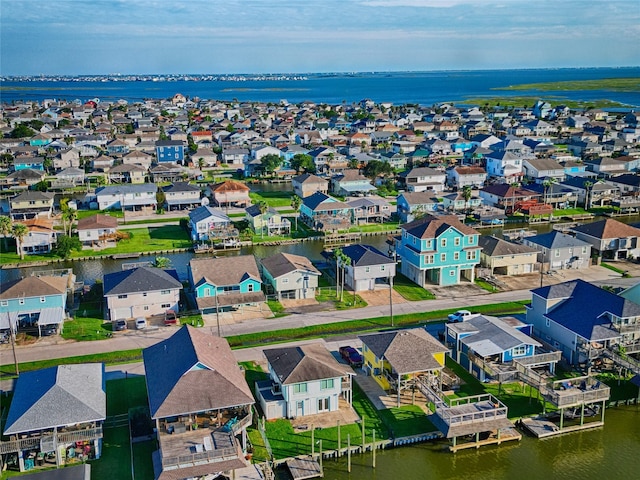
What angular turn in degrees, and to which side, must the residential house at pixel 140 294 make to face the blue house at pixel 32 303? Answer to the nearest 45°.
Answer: approximately 90° to its right

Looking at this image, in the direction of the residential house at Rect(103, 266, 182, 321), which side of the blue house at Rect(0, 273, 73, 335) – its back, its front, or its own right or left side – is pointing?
left

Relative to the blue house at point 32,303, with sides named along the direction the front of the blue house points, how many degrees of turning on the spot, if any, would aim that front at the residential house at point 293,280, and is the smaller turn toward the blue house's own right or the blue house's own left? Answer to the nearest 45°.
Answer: approximately 90° to the blue house's own left

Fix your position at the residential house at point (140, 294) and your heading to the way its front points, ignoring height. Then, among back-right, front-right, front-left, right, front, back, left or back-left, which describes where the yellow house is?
front-left

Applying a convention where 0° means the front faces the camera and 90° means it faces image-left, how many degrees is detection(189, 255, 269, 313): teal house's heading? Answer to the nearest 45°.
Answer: approximately 0°

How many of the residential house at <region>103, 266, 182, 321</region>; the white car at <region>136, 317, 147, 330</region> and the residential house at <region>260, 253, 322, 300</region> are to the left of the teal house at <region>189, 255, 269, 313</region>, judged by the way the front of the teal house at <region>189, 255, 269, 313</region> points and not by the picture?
1

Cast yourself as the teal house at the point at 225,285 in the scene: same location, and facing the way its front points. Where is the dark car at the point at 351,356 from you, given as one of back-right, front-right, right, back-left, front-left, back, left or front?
front-left

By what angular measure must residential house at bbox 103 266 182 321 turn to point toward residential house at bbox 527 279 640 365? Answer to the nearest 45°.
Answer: approximately 45° to its left

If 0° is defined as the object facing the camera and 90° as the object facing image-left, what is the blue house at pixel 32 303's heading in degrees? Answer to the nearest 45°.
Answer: approximately 0°
